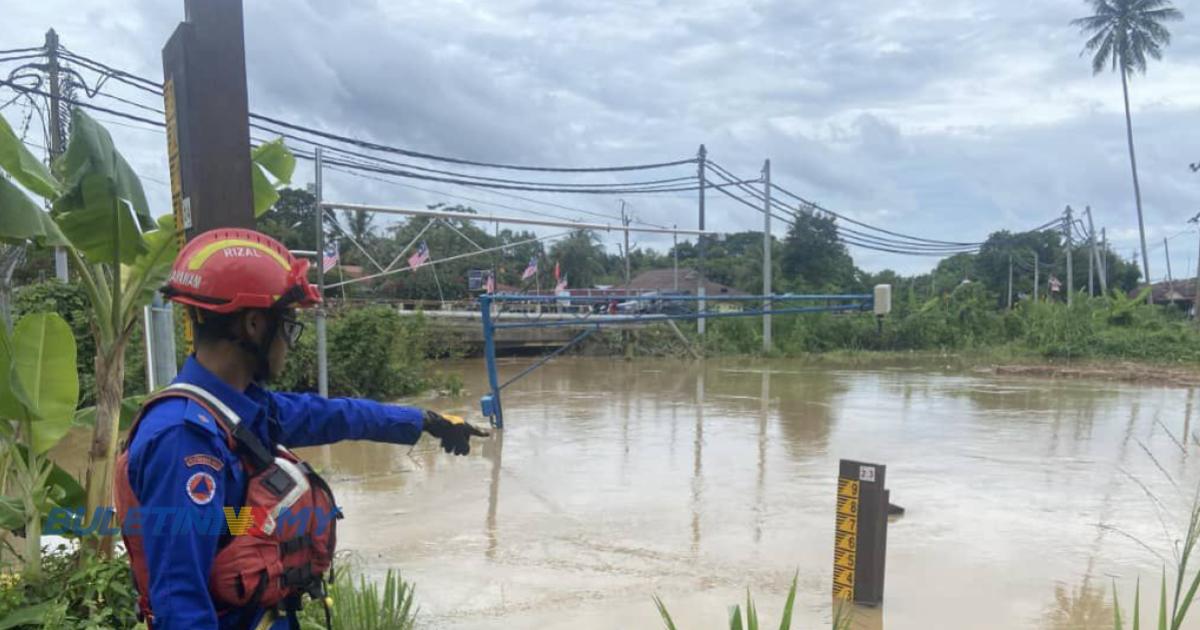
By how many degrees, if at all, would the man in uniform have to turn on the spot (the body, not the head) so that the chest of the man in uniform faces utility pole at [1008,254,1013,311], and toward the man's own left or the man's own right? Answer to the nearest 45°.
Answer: approximately 45° to the man's own left

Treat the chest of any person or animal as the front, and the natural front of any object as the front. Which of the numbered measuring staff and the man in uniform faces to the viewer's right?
the man in uniform

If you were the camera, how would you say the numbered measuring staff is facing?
facing the viewer

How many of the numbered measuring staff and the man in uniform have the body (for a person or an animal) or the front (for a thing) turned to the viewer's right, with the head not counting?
1

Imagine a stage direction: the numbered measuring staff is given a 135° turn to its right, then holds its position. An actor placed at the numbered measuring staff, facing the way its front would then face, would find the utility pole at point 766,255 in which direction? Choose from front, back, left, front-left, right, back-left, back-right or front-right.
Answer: front-right

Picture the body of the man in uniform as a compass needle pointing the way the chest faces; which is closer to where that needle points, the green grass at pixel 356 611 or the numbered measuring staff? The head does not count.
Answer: the numbered measuring staff

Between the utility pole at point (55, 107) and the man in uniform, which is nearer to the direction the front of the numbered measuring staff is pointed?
the man in uniform

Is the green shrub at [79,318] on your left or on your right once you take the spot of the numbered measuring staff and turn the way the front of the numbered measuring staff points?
on your right

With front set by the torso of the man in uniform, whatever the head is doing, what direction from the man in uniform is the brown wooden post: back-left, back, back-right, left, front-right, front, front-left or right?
left

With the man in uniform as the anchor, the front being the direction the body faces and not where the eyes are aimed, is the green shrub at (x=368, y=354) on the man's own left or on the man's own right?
on the man's own left

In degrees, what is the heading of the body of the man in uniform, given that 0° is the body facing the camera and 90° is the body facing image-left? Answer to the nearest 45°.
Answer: approximately 270°

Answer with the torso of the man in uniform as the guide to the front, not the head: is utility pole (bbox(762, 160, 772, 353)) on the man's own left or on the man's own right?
on the man's own left
